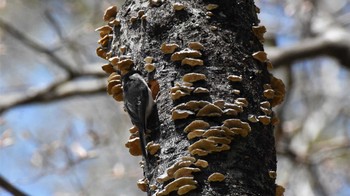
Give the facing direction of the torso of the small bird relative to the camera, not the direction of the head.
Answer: away from the camera

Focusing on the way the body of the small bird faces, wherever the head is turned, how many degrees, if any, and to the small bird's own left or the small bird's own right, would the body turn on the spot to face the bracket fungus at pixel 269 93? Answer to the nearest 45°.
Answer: approximately 90° to the small bird's own right
